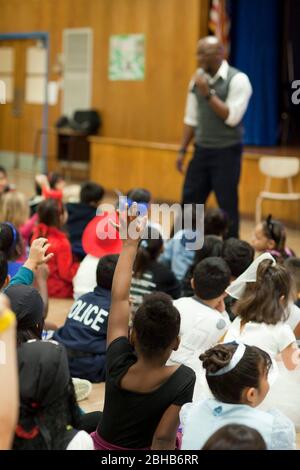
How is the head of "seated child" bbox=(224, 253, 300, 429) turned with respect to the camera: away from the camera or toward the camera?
away from the camera

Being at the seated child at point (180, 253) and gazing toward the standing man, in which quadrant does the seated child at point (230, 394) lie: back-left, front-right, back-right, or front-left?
back-right

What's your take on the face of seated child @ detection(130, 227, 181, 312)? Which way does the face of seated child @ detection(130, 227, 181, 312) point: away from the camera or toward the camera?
away from the camera

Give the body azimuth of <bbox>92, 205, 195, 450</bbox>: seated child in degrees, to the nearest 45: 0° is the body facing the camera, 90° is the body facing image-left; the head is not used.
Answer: approximately 180°

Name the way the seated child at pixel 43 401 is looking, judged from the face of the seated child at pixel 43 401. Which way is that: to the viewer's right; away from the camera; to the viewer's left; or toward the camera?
away from the camera

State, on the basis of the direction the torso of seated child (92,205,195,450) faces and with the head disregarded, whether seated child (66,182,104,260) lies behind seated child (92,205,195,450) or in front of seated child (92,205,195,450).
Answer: in front

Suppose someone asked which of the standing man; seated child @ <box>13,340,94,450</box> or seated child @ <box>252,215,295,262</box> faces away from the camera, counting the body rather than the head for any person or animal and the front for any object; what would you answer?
seated child @ <box>13,340,94,450</box>

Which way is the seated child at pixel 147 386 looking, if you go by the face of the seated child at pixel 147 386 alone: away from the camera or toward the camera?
away from the camera

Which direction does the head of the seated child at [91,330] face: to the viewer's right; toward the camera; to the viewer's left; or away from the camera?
away from the camera

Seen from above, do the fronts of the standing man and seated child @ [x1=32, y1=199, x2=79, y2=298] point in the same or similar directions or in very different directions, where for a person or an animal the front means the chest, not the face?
very different directions

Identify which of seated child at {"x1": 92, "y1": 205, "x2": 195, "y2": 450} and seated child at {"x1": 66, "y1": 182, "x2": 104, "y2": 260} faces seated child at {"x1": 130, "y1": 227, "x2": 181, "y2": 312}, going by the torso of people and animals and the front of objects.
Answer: seated child at {"x1": 92, "y1": 205, "x2": 195, "y2": 450}

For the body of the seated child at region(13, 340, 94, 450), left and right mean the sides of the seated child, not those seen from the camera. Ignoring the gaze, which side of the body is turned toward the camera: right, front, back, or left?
back

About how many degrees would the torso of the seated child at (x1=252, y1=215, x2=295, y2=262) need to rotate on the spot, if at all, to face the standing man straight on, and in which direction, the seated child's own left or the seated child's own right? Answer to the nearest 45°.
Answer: approximately 90° to the seated child's own right
